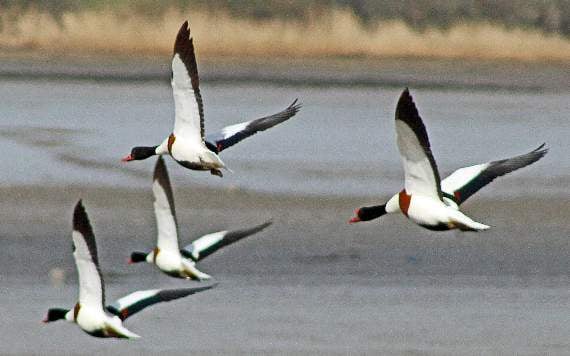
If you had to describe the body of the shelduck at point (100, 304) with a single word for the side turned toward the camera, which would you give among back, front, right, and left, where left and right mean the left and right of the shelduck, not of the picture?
left

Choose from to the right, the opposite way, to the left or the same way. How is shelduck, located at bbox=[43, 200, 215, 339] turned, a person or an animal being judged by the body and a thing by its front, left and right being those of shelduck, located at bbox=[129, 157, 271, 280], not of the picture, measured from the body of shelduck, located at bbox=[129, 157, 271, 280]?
the same way

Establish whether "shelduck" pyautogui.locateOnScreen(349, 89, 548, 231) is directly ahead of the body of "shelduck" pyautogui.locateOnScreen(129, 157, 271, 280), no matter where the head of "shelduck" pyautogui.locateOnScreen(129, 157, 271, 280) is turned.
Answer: no

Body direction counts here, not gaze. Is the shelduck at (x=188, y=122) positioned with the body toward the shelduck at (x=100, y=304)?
no

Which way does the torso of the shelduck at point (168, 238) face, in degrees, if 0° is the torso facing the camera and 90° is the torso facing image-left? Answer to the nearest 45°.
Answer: approximately 90°

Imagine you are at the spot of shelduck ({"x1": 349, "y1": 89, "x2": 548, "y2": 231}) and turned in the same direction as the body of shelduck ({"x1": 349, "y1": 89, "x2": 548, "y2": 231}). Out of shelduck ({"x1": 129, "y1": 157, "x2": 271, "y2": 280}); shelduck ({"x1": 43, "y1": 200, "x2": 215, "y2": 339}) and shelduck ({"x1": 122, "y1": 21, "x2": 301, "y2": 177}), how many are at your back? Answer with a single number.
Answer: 0

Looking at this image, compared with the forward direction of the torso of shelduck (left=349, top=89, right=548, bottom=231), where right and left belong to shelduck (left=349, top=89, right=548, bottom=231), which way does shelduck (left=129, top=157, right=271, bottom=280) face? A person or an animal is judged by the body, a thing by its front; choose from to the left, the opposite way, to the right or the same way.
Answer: the same way

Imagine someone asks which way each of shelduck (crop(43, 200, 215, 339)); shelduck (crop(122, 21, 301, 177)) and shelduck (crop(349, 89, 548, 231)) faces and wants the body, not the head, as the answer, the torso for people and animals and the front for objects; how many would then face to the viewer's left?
3

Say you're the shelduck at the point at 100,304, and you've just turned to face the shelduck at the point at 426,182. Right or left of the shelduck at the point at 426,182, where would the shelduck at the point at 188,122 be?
left

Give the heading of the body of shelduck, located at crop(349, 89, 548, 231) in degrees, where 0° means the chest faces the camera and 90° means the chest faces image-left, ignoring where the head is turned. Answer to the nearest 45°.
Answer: approximately 90°

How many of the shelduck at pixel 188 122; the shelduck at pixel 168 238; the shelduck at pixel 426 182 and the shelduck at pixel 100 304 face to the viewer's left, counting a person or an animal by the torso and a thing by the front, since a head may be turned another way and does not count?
4

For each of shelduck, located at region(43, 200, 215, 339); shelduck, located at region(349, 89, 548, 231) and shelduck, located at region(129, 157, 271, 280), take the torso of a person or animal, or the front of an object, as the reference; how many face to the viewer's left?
3

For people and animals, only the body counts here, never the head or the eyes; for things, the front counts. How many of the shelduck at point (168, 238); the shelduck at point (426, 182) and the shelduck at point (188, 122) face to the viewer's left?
3

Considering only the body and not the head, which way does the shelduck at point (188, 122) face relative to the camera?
to the viewer's left
